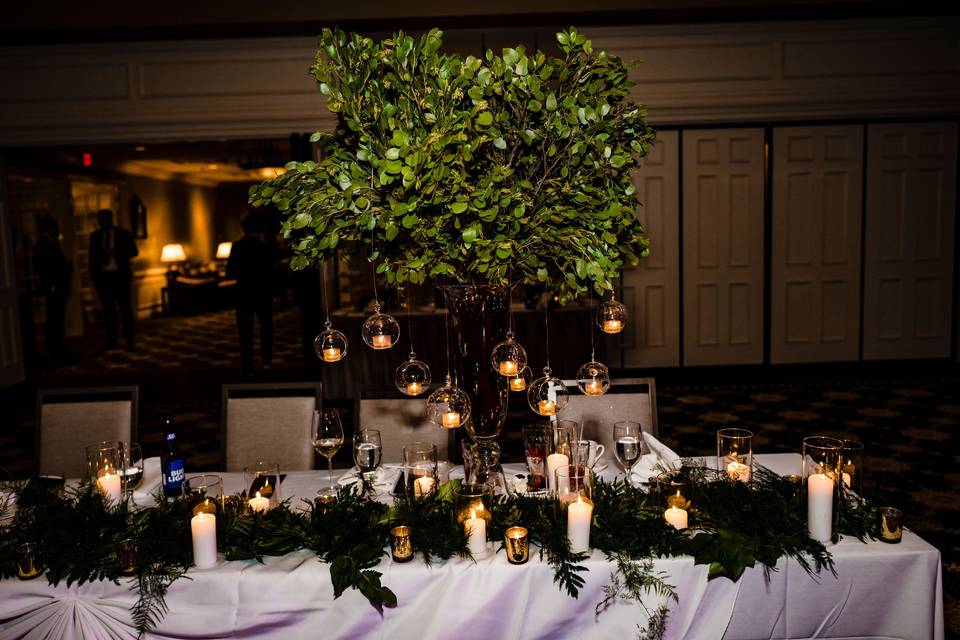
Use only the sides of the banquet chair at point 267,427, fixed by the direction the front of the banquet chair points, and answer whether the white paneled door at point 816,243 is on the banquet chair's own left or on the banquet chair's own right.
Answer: on the banquet chair's own left

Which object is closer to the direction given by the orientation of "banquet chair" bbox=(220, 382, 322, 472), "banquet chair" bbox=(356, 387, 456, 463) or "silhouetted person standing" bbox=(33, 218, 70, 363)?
the banquet chair

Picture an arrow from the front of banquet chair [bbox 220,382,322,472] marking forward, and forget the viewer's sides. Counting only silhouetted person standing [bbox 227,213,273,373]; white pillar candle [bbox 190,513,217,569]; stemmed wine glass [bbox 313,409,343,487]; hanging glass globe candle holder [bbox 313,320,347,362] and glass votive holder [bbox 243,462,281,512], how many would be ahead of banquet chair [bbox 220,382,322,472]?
4

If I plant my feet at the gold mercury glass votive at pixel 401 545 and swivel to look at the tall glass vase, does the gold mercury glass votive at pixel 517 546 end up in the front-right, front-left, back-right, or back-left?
front-right

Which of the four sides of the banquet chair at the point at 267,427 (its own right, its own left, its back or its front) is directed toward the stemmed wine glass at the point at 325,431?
front

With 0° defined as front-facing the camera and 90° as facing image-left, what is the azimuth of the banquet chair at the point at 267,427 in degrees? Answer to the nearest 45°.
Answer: approximately 0°

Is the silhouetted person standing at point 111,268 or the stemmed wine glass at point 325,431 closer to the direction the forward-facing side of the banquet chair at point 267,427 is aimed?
the stemmed wine glass

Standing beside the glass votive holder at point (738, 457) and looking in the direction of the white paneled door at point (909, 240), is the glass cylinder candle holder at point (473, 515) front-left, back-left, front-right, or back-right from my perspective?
back-left

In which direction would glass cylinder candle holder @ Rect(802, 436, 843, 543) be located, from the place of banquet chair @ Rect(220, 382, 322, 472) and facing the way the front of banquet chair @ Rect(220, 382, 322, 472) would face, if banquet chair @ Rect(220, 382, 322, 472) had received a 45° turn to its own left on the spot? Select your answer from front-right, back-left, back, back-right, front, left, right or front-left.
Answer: front

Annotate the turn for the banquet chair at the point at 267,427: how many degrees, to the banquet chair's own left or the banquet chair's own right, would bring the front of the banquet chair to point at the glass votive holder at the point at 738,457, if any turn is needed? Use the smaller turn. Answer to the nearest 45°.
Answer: approximately 45° to the banquet chair's own left

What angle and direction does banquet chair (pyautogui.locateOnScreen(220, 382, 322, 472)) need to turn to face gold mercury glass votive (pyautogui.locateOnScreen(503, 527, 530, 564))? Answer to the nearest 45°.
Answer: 0° — it already faces it

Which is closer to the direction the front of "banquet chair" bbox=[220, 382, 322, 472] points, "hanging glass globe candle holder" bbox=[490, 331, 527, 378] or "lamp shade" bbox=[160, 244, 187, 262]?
the hanging glass globe candle holder

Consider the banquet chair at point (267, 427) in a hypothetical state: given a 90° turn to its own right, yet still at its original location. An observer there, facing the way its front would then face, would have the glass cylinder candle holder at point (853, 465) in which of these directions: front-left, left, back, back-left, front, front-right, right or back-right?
back-left

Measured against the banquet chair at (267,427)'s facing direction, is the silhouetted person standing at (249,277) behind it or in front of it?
behind

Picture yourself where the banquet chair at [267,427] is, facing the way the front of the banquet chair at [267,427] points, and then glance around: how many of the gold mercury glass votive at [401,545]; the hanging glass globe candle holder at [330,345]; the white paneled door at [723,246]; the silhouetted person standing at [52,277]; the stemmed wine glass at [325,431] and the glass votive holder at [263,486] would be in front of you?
4

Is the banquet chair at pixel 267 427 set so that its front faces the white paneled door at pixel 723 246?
no

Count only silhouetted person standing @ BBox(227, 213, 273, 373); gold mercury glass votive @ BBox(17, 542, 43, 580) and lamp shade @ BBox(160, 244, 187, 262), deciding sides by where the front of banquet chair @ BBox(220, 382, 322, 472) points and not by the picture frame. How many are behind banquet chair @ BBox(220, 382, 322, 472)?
2

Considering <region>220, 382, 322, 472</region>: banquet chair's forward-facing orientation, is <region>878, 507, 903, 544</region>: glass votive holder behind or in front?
in front

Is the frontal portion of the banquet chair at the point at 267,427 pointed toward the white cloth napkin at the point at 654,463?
no

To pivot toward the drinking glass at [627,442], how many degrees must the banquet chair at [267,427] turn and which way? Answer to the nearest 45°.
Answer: approximately 45° to its left

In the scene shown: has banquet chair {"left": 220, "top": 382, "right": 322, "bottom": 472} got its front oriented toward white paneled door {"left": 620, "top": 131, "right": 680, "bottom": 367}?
no

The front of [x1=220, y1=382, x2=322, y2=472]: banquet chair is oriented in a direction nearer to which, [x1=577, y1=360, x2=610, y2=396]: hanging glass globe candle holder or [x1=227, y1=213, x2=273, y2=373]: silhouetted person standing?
the hanging glass globe candle holder

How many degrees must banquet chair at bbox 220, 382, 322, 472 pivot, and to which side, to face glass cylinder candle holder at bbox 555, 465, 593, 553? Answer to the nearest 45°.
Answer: approximately 45° to its left
